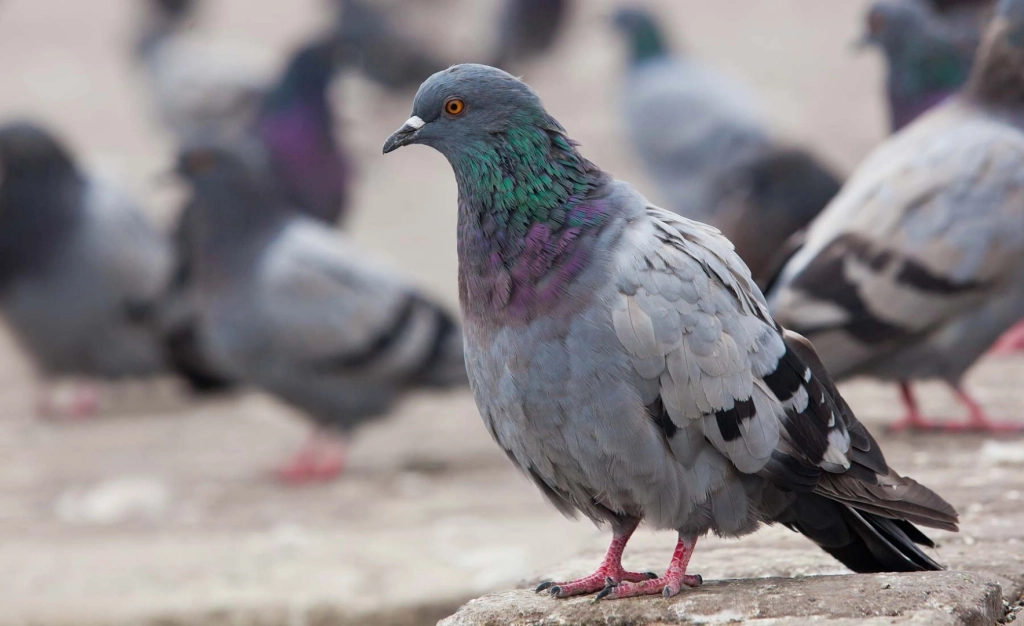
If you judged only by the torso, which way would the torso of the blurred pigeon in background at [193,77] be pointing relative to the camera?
to the viewer's left

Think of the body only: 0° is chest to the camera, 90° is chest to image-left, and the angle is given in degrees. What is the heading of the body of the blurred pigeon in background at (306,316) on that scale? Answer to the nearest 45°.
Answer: approximately 90°

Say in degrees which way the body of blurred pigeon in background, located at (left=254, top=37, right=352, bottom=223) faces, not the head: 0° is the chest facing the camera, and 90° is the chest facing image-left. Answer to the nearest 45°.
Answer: approximately 315°

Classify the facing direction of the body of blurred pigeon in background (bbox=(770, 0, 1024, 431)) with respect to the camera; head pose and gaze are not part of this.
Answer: to the viewer's right

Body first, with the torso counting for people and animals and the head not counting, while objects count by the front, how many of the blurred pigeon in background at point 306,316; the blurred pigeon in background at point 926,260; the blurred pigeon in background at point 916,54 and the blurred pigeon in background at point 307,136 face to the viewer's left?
2

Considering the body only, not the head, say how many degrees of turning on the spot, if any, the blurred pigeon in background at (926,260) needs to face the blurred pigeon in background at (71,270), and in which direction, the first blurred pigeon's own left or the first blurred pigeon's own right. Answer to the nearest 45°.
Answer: approximately 180°
